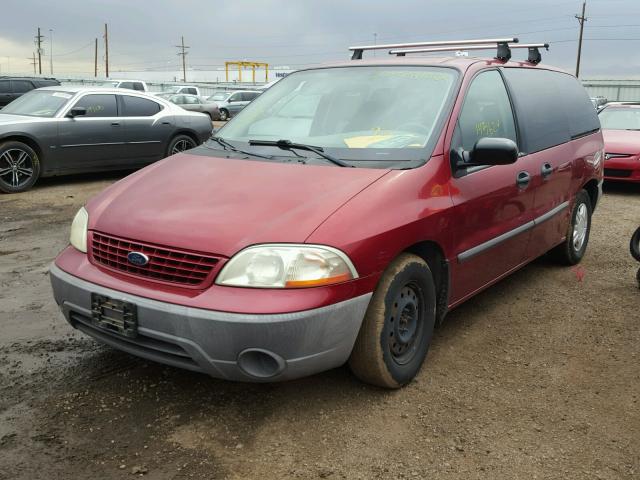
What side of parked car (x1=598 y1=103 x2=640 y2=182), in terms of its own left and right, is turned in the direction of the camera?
front

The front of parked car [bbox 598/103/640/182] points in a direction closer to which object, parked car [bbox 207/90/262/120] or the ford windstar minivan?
the ford windstar minivan

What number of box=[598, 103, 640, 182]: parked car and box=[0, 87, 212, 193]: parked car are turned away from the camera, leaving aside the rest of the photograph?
0

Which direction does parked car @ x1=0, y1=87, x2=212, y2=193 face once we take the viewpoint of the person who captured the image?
facing the viewer and to the left of the viewer

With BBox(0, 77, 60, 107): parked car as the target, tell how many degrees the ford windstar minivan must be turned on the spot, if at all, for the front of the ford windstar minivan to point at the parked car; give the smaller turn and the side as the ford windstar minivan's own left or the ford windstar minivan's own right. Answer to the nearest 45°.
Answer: approximately 90° to the ford windstar minivan's own right

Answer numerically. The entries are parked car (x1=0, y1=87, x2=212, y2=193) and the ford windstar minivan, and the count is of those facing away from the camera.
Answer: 0

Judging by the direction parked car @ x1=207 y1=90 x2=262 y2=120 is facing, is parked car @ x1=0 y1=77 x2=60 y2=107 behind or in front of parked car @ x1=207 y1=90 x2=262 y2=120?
in front

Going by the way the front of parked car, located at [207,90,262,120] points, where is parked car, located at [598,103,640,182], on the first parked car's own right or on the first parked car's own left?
on the first parked car's own left

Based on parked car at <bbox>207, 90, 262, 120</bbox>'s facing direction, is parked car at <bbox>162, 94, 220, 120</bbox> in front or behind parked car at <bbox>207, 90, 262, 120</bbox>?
in front

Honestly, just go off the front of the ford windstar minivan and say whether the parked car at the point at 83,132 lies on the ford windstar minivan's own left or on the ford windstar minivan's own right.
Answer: on the ford windstar minivan's own right

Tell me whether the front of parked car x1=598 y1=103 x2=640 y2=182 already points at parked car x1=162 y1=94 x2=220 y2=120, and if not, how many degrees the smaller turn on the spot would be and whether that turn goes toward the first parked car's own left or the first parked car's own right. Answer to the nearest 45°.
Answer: approximately 135° to the first parked car's own right
